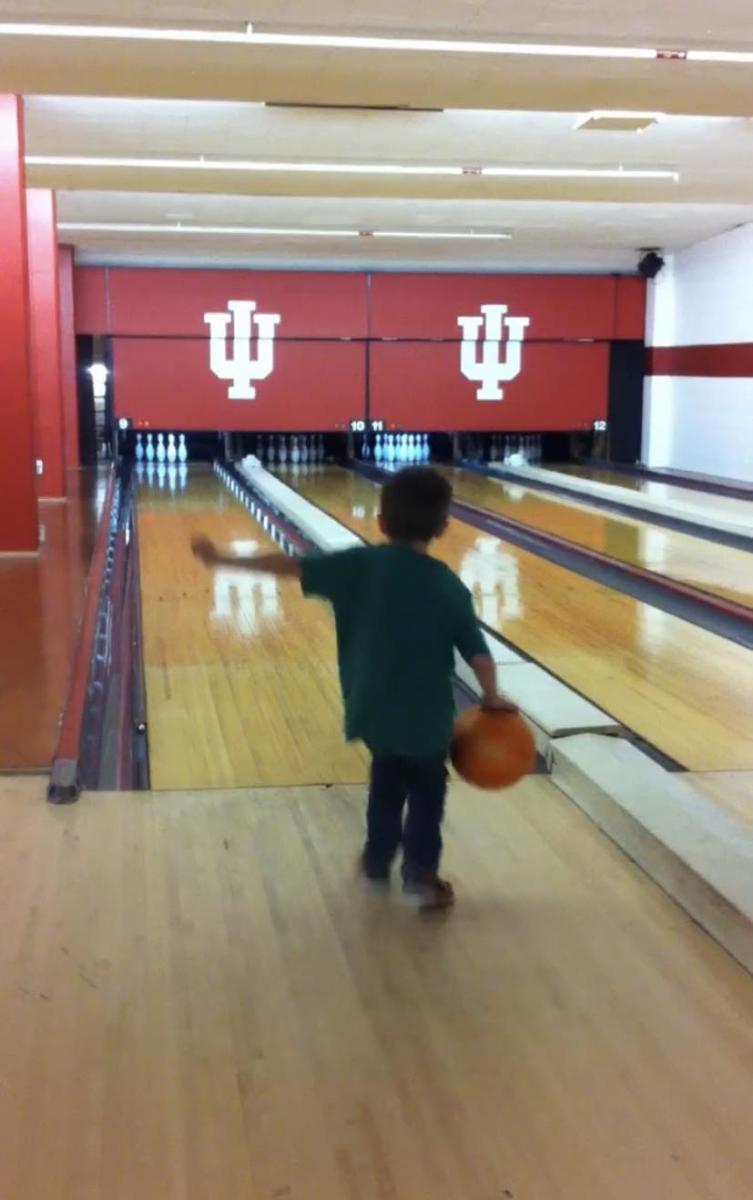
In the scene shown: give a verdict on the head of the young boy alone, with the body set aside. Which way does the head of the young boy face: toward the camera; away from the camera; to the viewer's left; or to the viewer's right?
away from the camera

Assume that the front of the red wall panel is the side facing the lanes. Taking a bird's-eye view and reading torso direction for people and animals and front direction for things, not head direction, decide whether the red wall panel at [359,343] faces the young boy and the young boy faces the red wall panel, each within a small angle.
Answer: yes

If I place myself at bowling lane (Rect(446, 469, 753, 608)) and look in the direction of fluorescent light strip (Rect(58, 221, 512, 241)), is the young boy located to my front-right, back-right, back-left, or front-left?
back-left

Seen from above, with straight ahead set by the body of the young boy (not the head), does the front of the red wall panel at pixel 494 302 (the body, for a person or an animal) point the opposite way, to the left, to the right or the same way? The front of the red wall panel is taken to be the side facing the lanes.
the opposite way

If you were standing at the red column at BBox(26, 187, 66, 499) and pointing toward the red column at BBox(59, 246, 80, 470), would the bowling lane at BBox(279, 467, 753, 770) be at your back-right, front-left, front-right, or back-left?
back-right

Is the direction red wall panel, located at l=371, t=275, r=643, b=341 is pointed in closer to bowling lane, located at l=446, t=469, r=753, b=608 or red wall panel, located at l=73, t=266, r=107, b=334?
the bowling lane

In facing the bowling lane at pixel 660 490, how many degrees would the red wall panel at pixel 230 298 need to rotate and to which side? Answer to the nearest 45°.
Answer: approximately 45° to its left

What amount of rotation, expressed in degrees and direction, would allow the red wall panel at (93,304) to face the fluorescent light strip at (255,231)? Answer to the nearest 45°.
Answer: approximately 45° to its left

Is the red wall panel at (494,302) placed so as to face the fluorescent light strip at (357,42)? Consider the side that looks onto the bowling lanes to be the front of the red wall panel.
yes

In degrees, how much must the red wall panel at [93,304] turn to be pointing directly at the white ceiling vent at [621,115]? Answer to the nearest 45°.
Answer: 0° — it already faces it

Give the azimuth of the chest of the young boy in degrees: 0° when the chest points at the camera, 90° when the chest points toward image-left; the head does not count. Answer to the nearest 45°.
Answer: approximately 180°

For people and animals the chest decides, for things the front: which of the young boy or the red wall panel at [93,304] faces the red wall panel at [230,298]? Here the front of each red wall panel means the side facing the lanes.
the young boy

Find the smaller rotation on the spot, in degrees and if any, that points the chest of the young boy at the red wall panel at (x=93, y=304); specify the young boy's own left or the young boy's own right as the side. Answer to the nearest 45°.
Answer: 0° — they already face it
